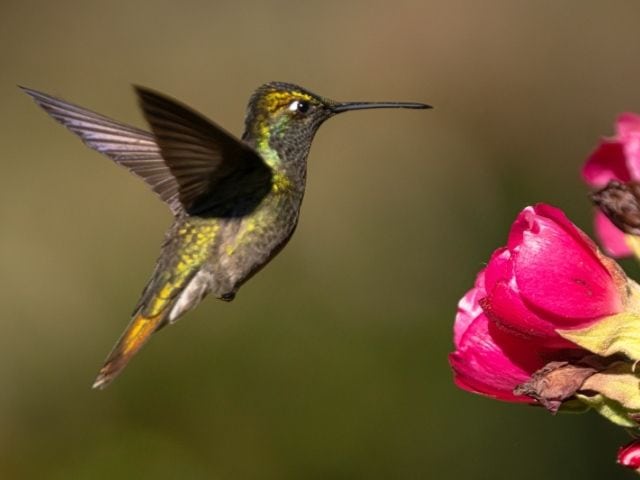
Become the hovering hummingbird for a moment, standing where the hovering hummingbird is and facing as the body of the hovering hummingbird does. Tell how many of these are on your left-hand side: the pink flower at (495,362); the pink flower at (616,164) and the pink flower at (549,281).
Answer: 0

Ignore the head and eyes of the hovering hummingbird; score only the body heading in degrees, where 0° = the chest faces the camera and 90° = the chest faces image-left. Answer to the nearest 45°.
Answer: approximately 270°

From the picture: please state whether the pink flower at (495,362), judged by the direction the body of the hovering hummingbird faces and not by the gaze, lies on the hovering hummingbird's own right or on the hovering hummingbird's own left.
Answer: on the hovering hummingbird's own right

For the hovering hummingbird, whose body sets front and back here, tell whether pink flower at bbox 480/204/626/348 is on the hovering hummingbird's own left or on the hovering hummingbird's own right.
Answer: on the hovering hummingbird's own right

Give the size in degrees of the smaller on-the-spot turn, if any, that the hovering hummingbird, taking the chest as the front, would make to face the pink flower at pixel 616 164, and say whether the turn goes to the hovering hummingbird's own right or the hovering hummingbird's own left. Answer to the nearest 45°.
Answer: approximately 45° to the hovering hummingbird's own right
